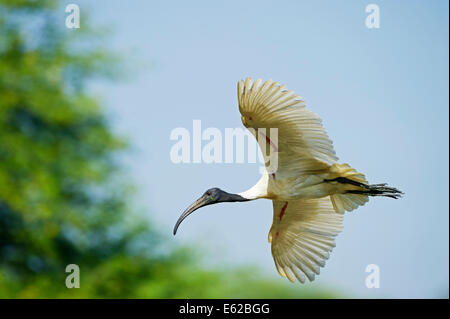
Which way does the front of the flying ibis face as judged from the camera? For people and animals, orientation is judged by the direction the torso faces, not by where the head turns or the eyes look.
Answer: facing to the left of the viewer
